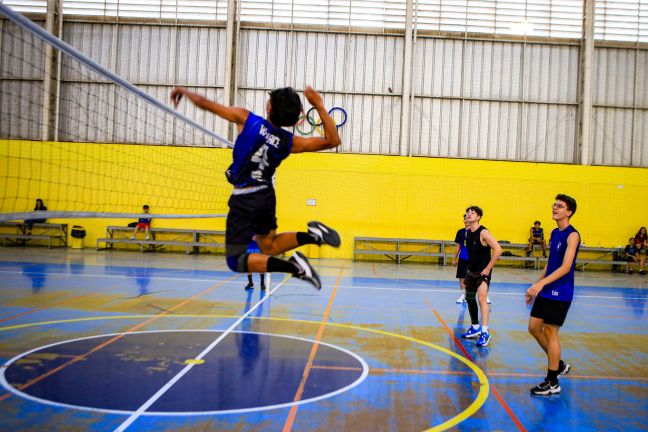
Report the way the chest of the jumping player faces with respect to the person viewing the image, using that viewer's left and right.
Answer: facing away from the viewer and to the left of the viewer

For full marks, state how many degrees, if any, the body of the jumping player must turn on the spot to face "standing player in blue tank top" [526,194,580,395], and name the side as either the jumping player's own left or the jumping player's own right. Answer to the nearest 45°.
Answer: approximately 135° to the jumping player's own right

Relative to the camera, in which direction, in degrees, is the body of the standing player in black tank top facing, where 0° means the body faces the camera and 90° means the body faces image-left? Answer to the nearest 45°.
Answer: approximately 45°

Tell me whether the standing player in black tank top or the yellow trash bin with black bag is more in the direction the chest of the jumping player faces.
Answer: the yellow trash bin with black bag

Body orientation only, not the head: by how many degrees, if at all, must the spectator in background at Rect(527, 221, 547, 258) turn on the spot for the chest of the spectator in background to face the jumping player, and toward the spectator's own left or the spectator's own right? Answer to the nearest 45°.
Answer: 0° — they already face them

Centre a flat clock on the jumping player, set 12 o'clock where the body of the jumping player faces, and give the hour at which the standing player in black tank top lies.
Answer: The standing player in black tank top is roughly at 3 o'clock from the jumping player.

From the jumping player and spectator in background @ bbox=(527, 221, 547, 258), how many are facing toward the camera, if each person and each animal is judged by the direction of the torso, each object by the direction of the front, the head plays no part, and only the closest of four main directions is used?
1

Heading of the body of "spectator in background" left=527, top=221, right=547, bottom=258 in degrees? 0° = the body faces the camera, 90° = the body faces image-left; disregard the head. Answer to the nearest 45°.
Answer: approximately 0°

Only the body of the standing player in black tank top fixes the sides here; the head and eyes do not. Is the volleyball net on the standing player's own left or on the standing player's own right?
on the standing player's own right

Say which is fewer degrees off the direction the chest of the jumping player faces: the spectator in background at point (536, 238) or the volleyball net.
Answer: the volleyball net

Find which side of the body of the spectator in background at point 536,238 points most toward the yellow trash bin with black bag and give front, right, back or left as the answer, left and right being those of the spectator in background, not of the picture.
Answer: right

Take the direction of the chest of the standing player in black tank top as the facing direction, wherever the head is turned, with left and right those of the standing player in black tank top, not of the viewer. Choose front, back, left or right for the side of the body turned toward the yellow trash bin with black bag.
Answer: right
